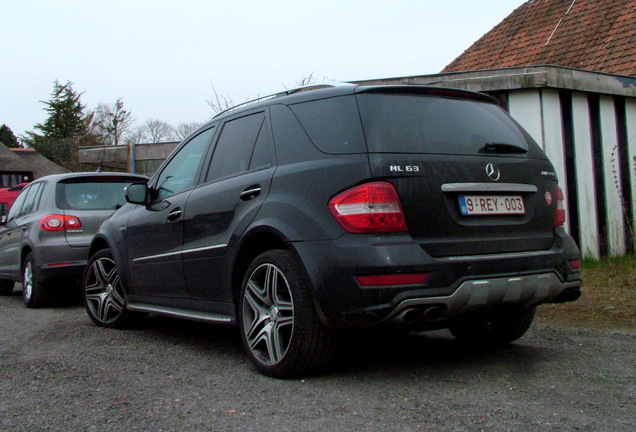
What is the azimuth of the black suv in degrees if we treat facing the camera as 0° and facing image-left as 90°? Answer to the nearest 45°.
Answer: approximately 135°
